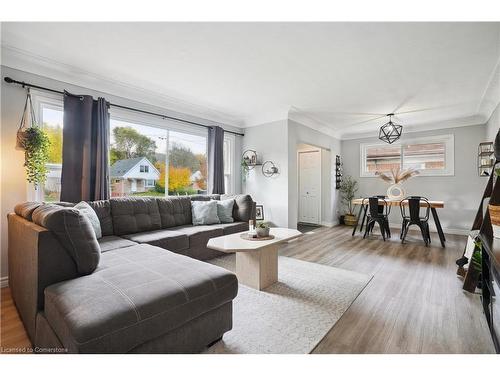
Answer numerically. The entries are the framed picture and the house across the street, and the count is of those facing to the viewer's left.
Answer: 0

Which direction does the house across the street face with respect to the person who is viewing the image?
facing the viewer and to the right of the viewer

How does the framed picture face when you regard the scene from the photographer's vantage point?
facing the viewer

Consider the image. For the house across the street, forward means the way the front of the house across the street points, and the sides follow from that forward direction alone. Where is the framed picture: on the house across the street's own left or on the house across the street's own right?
on the house across the street's own left

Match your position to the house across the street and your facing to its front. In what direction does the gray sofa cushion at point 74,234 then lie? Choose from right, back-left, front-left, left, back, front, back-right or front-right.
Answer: front-right

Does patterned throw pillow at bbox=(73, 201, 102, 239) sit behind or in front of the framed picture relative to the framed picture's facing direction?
in front

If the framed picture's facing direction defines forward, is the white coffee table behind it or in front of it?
in front

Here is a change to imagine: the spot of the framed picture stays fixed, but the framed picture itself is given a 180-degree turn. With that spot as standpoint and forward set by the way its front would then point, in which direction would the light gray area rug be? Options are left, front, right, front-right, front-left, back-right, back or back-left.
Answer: back

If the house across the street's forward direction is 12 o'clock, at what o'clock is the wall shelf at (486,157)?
The wall shelf is roughly at 11 o'clock from the house across the street.

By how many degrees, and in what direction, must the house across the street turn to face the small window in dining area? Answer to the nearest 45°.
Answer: approximately 45° to its left

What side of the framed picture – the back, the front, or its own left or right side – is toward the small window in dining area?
left

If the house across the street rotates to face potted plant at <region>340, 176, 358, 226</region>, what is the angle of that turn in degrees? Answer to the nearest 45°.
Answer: approximately 45° to its left
